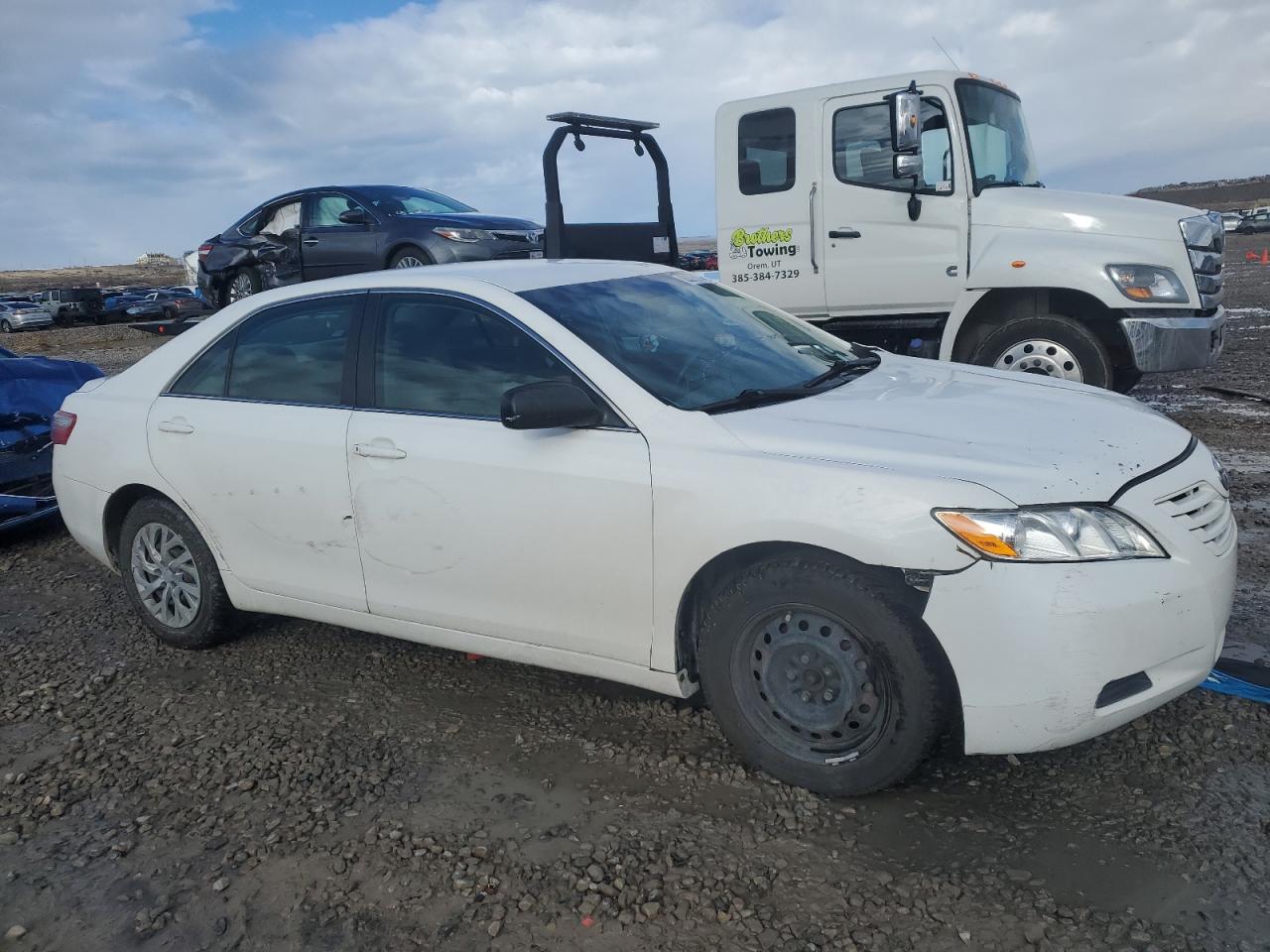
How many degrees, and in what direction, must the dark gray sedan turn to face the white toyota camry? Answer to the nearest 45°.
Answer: approximately 45° to its right

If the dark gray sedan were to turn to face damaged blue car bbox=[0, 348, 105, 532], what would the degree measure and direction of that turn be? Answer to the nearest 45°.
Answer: approximately 90° to its right

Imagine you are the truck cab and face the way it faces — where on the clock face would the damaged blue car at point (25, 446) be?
The damaged blue car is roughly at 5 o'clock from the truck cab.

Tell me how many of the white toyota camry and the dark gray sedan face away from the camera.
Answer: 0

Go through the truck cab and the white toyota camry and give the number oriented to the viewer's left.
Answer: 0

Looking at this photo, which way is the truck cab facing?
to the viewer's right

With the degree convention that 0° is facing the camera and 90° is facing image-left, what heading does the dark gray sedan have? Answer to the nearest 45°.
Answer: approximately 315°

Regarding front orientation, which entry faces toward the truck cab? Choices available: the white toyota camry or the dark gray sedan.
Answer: the dark gray sedan
